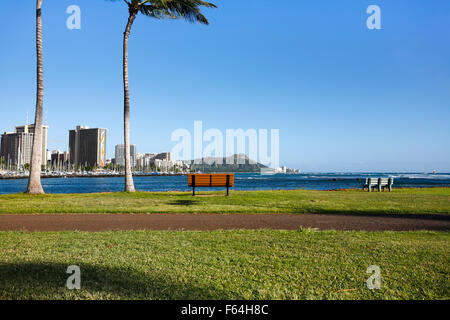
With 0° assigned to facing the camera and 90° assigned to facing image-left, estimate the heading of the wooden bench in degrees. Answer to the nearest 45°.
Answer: approximately 180°
